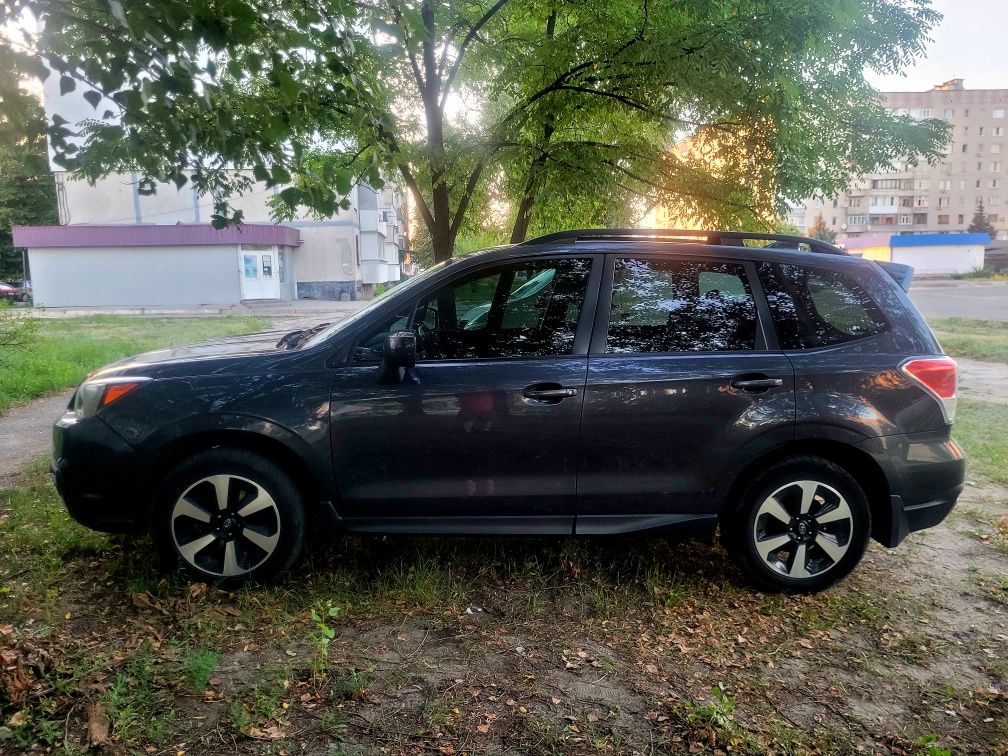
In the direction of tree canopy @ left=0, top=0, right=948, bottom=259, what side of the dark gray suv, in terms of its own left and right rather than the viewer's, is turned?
right

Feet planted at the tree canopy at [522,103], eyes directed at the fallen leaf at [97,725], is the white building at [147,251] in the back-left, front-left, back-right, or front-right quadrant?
back-right

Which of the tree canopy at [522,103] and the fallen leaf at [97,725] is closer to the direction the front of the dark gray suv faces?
the fallen leaf

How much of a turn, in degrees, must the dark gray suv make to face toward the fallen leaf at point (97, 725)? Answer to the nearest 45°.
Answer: approximately 45° to its left

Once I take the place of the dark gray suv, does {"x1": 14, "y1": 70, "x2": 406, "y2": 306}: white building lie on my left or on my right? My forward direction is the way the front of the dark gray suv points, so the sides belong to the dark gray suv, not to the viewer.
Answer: on my right

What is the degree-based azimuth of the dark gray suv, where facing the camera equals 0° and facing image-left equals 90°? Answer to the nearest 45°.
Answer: approximately 90°
